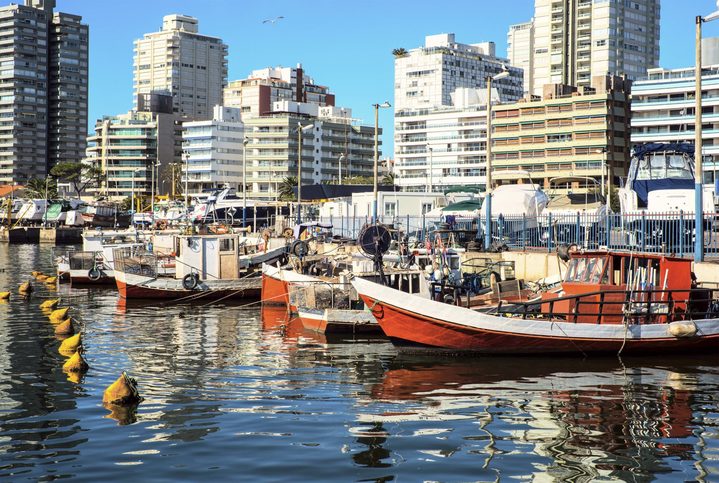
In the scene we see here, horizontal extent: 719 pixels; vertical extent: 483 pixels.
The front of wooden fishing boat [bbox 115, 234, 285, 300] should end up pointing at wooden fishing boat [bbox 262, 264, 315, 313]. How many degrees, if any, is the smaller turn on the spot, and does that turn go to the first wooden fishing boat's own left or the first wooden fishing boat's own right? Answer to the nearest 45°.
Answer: approximately 135° to the first wooden fishing boat's own left

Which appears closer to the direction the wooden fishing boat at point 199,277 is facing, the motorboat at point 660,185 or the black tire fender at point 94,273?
the black tire fender

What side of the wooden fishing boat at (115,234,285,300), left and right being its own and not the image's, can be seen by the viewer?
left

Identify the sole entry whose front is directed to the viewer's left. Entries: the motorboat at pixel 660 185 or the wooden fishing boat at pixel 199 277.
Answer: the wooden fishing boat
